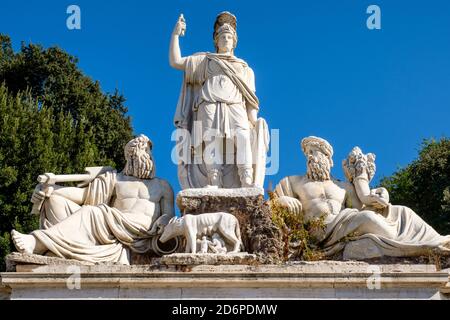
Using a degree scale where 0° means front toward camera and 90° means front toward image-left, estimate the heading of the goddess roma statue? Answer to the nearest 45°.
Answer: approximately 0°

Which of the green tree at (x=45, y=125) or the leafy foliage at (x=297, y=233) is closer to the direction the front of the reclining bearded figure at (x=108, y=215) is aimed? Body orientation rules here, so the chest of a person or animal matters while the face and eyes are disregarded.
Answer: the leafy foliage

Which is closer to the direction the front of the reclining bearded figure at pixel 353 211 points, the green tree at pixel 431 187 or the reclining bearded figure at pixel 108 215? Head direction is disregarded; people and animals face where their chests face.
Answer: the reclining bearded figure

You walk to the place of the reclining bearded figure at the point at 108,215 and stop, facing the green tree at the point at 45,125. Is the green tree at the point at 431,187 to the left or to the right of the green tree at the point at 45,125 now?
right

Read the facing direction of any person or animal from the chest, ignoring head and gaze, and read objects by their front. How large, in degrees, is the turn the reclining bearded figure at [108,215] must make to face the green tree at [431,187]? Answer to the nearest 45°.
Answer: approximately 135° to its left

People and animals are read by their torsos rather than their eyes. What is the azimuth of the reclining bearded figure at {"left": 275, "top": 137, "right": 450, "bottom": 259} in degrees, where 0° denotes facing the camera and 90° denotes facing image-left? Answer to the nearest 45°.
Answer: approximately 0°

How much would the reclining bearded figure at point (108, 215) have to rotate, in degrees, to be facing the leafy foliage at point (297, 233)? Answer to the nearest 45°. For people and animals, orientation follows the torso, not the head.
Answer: approximately 90° to its left

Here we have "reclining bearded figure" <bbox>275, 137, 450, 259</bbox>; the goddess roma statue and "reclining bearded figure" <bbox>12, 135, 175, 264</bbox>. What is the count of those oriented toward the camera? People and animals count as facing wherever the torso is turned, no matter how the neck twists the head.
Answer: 3

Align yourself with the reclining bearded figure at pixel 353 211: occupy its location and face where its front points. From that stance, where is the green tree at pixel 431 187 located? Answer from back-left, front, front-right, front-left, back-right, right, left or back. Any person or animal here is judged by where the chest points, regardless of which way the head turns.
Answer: back

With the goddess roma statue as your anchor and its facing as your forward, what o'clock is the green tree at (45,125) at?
The green tree is roughly at 5 o'clock from the goddess roma statue.

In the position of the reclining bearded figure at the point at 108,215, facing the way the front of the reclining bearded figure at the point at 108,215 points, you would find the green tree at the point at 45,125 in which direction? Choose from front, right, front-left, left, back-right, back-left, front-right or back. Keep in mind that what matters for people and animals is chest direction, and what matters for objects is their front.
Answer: back

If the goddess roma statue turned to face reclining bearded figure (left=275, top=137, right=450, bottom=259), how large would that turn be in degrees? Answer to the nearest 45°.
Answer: approximately 90° to its left
